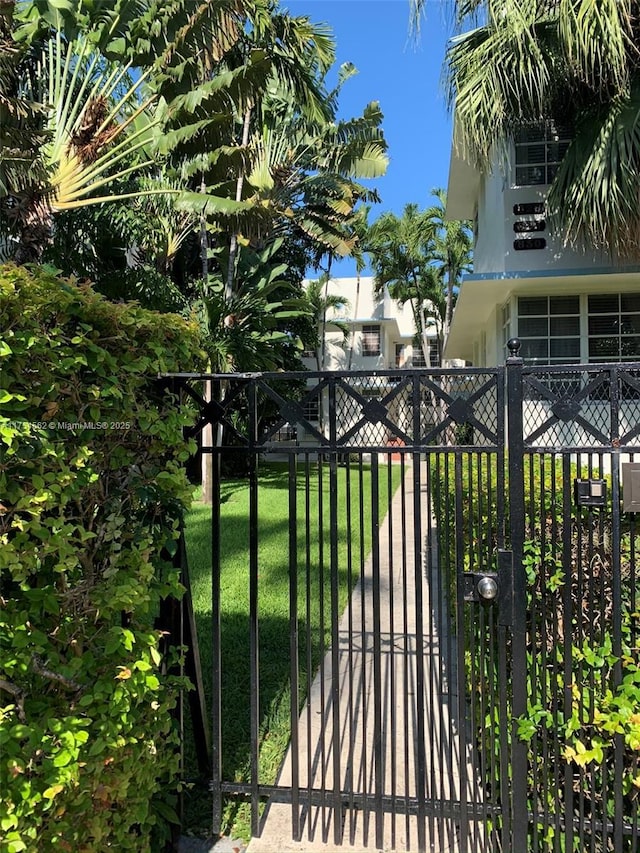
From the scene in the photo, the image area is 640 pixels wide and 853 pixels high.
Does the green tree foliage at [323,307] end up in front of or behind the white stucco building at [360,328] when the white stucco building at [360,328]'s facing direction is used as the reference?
in front

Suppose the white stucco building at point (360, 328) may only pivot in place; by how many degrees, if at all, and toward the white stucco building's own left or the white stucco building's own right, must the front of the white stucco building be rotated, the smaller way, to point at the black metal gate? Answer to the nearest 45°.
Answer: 0° — it already faces it

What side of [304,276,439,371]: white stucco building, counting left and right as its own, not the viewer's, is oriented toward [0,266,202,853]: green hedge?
front

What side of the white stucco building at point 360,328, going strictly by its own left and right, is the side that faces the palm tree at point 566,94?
front

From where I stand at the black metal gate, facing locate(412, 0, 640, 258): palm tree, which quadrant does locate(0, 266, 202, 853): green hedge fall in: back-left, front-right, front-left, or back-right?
back-left

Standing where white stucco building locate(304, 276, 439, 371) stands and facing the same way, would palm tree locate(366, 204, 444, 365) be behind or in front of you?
in front

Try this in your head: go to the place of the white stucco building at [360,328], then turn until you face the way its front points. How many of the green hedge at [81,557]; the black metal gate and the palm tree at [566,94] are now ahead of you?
3

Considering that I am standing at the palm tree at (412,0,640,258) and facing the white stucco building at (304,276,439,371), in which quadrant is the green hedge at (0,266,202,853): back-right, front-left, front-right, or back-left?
back-left

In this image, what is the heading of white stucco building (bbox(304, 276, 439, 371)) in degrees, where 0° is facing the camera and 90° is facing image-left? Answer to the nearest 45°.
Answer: approximately 0°
